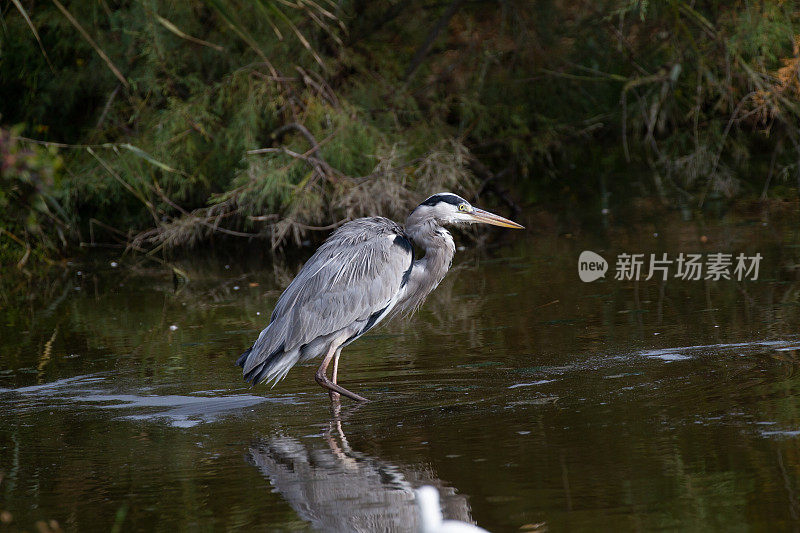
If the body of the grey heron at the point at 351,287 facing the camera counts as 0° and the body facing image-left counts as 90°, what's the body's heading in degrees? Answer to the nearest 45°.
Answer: approximately 270°
